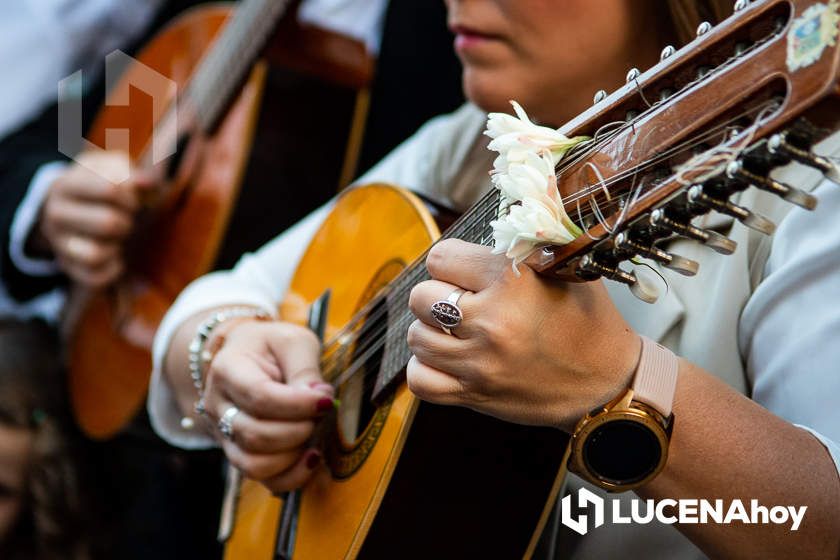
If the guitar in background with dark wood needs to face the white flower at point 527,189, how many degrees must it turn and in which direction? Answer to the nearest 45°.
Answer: approximately 45° to its left

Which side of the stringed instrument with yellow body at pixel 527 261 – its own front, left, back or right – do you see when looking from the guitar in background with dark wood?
right

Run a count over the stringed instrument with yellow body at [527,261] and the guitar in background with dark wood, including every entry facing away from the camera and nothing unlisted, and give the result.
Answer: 0

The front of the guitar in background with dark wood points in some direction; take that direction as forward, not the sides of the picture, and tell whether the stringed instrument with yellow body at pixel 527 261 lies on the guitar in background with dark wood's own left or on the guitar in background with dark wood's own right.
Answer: on the guitar in background with dark wood's own left

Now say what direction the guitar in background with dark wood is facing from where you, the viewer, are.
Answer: facing the viewer and to the left of the viewer

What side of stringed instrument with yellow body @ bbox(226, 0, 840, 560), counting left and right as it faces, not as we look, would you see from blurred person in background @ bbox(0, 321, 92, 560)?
right

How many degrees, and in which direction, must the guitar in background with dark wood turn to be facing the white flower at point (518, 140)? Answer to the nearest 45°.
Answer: approximately 45° to its left
